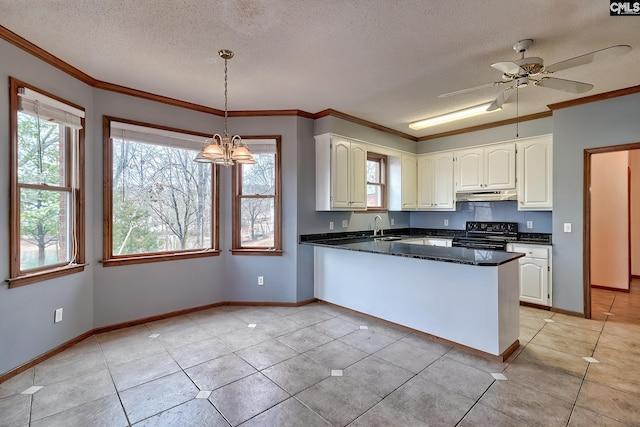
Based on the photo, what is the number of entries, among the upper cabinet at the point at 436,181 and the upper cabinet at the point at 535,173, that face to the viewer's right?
0

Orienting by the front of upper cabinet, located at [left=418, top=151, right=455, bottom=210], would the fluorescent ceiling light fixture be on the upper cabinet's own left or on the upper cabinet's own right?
on the upper cabinet's own left

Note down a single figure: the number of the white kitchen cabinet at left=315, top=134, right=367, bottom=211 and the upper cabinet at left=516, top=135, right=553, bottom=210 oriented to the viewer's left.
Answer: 0

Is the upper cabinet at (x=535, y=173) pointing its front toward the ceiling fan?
yes

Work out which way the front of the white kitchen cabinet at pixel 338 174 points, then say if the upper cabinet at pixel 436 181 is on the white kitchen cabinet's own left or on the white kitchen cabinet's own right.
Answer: on the white kitchen cabinet's own left

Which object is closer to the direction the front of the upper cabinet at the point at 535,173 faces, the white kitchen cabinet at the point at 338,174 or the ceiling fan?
the ceiling fan

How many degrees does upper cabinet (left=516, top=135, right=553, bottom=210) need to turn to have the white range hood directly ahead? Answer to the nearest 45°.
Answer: approximately 90° to its right

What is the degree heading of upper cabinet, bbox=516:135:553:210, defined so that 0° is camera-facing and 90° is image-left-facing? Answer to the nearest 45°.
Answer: approximately 0°

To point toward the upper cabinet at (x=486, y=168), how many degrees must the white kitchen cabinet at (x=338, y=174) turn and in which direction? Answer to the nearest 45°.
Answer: approximately 45° to its left

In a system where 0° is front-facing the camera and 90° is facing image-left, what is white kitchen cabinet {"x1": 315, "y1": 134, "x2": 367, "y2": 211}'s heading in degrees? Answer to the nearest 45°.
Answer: approximately 315°

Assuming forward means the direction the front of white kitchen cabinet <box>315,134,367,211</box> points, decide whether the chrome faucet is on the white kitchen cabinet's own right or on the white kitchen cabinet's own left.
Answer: on the white kitchen cabinet's own left

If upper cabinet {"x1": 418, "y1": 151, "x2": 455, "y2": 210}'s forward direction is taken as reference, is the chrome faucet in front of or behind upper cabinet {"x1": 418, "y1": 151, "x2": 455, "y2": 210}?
in front
